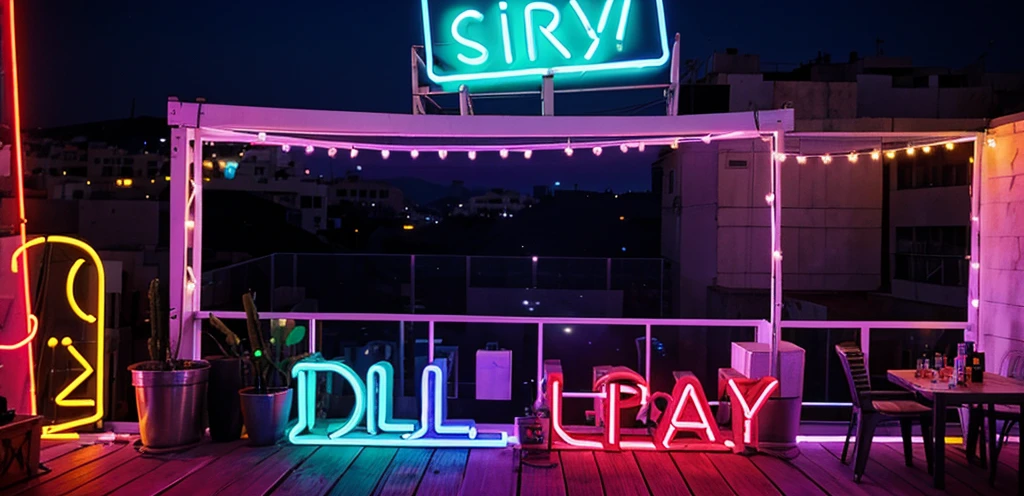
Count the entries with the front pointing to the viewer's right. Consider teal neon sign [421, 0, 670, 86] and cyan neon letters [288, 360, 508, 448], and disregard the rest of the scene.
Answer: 0

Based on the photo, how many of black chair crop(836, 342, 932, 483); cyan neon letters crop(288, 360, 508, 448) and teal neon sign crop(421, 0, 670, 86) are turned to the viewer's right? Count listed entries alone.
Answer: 1

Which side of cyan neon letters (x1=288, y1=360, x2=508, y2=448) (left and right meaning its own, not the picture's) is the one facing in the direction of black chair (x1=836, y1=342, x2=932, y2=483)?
left

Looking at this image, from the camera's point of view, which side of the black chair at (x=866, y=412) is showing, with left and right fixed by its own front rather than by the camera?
right

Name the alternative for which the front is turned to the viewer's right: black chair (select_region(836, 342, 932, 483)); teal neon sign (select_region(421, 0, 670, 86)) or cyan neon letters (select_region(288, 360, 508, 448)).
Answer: the black chair

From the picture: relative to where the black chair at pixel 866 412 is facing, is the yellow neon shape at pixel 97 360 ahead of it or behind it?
behind

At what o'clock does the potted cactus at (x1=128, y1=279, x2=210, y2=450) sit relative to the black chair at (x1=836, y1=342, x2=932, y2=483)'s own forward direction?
The potted cactus is roughly at 5 o'clock from the black chair.

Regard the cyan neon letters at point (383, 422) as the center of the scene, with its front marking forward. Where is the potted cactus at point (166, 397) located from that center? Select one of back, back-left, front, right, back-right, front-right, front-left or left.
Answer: right

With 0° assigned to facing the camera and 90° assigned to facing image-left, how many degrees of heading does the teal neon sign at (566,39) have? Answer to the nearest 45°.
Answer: approximately 0°

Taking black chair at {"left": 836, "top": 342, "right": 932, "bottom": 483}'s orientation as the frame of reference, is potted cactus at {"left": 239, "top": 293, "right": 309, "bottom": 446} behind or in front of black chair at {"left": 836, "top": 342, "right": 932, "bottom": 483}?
behind

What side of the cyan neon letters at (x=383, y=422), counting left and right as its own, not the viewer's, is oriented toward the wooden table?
left
